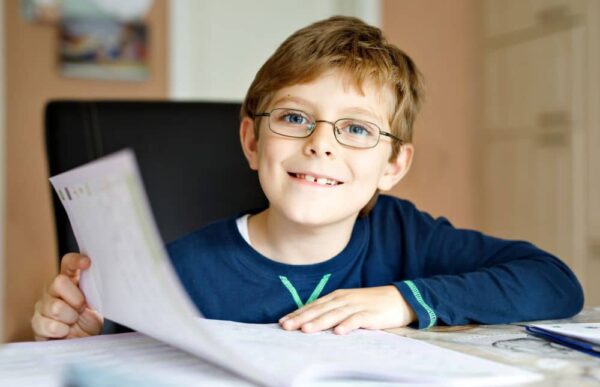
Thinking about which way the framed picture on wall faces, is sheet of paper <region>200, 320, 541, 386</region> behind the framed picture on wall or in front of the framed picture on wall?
in front

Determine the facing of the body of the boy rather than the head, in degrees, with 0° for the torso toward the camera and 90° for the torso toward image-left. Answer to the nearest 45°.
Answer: approximately 0°

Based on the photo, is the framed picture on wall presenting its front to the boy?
yes

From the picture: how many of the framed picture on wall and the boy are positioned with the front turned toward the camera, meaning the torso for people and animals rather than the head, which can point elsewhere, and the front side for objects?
2

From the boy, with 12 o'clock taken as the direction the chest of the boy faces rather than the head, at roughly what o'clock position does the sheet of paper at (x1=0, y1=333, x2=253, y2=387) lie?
The sheet of paper is roughly at 1 o'clock from the boy.

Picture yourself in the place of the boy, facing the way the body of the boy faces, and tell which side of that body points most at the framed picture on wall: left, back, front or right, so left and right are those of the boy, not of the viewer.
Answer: back
